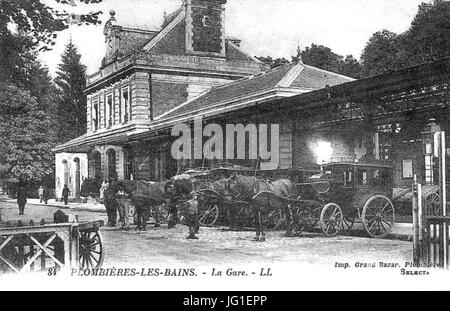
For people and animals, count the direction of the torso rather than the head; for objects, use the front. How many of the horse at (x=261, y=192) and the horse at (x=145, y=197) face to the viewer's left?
2

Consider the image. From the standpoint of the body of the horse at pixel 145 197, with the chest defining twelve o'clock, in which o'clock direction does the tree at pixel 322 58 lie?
The tree is roughly at 4 o'clock from the horse.

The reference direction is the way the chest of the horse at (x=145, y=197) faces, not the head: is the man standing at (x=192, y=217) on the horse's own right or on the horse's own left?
on the horse's own left

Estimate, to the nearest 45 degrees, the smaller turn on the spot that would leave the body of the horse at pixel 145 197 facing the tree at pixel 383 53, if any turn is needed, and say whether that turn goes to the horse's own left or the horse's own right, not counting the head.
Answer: approximately 135° to the horse's own right

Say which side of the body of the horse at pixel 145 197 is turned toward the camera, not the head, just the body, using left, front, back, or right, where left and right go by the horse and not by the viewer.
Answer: left

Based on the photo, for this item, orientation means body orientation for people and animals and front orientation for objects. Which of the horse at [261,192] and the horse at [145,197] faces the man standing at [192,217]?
the horse at [261,192]

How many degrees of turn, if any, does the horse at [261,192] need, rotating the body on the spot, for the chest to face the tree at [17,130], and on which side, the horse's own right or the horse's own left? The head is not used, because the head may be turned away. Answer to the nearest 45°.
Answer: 0° — it already faces it

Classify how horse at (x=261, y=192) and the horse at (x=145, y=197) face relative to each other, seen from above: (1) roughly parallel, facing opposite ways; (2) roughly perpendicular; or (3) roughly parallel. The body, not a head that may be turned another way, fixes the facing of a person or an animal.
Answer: roughly parallel

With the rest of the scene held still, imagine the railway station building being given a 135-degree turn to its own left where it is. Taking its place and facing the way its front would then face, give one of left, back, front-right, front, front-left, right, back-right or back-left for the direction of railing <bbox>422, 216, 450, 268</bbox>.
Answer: right

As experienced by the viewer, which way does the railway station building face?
facing the viewer and to the left of the viewer

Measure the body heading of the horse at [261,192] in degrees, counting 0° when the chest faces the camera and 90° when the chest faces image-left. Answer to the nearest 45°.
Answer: approximately 90°

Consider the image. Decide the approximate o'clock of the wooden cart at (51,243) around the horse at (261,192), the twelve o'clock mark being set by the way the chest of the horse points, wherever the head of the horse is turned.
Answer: The wooden cart is roughly at 10 o'clock from the horse.

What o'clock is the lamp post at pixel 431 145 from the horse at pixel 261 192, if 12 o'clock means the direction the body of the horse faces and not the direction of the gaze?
The lamp post is roughly at 6 o'clock from the horse.
